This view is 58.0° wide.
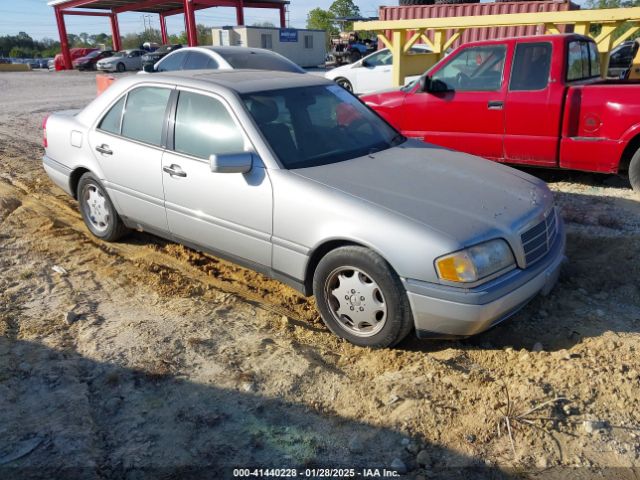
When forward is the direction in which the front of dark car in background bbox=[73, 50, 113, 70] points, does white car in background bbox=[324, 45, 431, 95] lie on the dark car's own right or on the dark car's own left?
on the dark car's own left

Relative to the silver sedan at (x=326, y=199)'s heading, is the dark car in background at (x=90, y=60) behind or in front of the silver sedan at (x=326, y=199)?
behind

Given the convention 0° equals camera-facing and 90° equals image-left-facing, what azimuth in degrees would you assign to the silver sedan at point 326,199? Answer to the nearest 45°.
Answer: approximately 315°

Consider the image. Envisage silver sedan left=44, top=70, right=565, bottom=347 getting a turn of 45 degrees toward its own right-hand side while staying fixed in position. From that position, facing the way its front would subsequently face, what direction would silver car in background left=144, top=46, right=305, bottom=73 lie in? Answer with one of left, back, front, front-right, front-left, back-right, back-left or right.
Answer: back

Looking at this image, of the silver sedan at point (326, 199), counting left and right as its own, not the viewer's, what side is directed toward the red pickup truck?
left

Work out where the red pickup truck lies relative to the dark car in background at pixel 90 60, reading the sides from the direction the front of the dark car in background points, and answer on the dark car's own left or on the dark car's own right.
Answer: on the dark car's own left

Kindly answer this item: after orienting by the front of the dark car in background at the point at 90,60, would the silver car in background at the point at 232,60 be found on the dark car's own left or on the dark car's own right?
on the dark car's own left

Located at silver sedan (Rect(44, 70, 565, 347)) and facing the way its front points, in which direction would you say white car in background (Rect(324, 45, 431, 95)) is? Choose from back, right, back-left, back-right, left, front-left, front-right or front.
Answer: back-left

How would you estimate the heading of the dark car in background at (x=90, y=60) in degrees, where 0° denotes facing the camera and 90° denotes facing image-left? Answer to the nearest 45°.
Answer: approximately 45°
